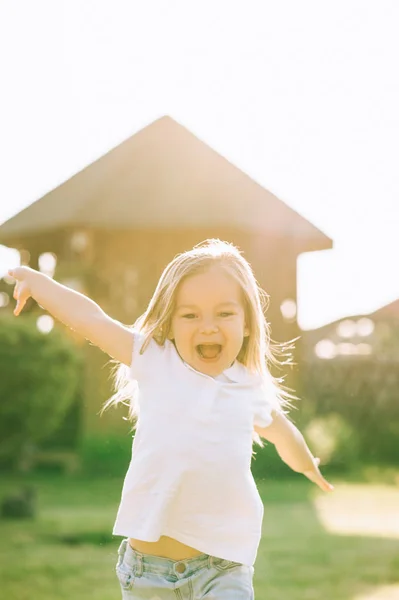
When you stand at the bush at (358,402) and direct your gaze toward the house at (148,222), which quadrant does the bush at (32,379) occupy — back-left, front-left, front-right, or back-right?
front-left

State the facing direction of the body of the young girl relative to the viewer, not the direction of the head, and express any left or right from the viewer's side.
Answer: facing the viewer

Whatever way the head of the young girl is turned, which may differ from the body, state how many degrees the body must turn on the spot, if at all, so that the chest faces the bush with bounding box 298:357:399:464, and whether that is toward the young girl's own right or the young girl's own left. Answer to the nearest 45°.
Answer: approximately 180°

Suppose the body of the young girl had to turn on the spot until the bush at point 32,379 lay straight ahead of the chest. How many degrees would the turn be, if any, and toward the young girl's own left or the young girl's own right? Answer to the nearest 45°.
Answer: approximately 180°

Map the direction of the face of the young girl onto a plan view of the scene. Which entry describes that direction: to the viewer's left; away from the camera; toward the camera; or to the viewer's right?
toward the camera

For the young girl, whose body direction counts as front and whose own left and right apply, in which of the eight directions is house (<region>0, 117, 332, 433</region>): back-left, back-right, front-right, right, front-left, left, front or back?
back
